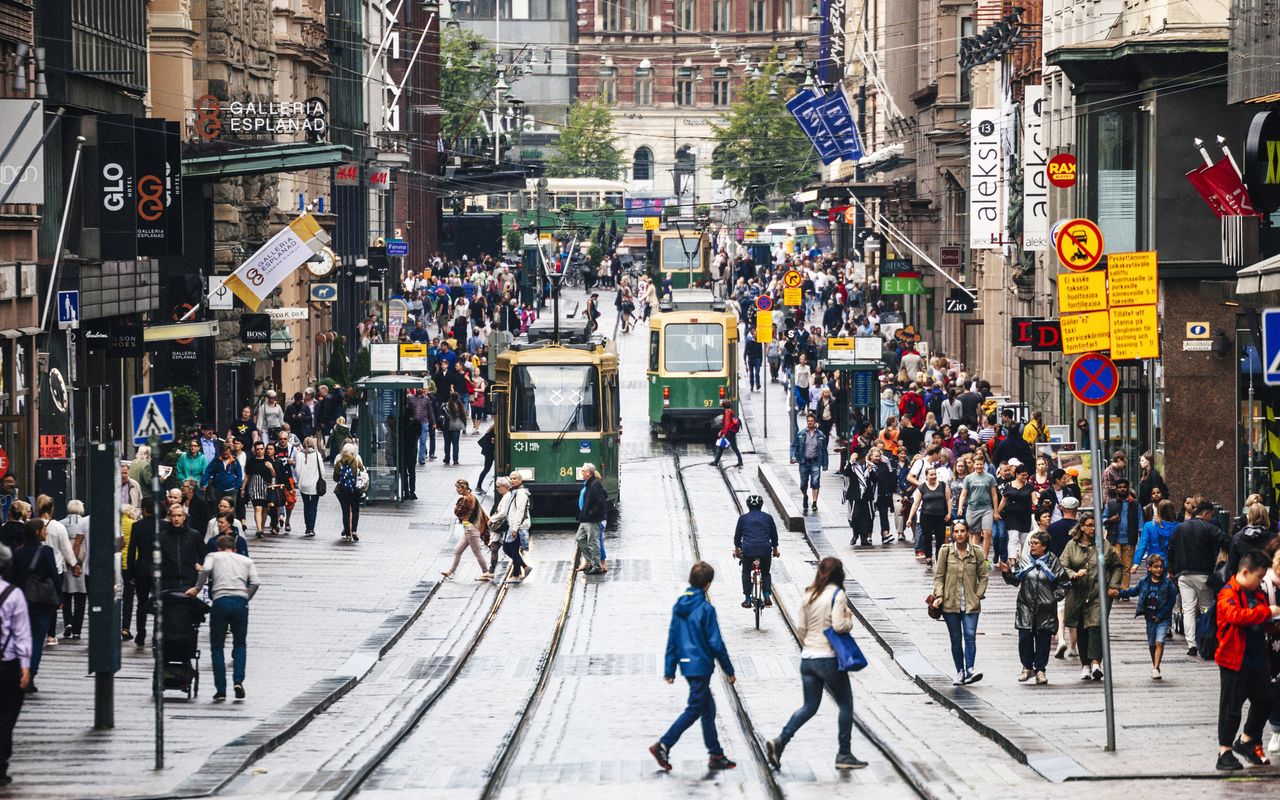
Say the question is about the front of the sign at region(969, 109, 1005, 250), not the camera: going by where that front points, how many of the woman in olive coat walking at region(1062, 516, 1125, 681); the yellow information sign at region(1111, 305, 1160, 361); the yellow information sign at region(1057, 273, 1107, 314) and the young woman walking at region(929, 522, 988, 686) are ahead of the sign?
4

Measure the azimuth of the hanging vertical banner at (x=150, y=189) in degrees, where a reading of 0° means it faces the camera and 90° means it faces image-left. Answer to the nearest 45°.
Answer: approximately 0°

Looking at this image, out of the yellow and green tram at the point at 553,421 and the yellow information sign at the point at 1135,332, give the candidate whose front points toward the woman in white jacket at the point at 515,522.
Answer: the yellow and green tram

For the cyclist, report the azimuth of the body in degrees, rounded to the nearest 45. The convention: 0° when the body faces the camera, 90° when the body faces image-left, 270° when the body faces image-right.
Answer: approximately 180°

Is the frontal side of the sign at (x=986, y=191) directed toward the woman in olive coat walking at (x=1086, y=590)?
yes

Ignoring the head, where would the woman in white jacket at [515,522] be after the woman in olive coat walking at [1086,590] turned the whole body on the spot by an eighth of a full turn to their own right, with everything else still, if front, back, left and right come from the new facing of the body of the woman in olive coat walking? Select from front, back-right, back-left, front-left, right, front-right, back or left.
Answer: right

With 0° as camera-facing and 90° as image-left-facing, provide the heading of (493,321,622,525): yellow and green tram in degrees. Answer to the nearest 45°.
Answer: approximately 0°

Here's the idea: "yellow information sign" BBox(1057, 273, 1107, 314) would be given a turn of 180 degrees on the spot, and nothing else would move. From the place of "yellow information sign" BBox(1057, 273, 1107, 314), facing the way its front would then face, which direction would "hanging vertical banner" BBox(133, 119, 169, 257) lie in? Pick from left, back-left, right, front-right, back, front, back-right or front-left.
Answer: front-left

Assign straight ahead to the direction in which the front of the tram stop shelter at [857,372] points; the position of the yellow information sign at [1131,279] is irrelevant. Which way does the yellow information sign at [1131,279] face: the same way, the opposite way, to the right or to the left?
to the left

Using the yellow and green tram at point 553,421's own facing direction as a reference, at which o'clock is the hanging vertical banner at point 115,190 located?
The hanging vertical banner is roughly at 3 o'clock from the yellow and green tram.

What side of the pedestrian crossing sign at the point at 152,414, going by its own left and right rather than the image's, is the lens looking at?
front
